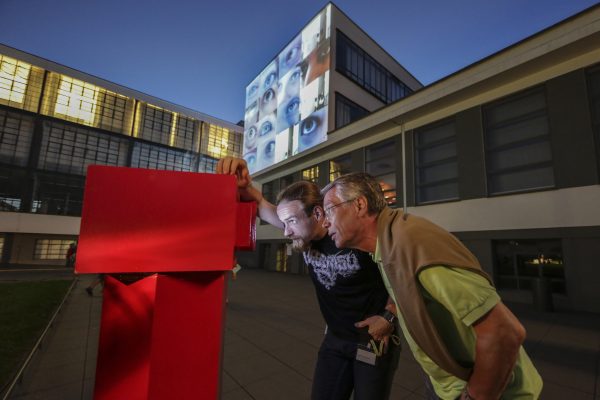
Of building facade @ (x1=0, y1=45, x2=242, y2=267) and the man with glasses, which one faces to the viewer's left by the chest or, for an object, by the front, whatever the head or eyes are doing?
the man with glasses

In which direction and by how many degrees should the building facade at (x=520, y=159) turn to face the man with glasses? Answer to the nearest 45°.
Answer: approximately 45° to its left

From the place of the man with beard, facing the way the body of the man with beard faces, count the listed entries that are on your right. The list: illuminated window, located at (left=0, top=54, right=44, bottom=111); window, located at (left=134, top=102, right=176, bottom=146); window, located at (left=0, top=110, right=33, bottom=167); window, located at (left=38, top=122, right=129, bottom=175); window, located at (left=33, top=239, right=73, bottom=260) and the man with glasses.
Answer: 5

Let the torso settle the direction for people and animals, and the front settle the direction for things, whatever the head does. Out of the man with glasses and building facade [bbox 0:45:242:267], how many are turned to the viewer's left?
1

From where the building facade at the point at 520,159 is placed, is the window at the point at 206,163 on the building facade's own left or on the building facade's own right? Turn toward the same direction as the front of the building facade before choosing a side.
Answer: on the building facade's own right

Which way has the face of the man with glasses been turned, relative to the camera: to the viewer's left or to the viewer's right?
to the viewer's left

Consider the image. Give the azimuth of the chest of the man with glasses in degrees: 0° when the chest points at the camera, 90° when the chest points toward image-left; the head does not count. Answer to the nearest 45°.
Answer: approximately 90°

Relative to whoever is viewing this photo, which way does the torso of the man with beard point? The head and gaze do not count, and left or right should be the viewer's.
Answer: facing the viewer and to the left of the viewer

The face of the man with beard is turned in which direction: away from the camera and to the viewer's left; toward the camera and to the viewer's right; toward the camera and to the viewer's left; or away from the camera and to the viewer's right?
toward the camera and to the viewer's left

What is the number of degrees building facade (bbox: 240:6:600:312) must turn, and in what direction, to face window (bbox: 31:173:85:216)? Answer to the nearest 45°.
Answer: approximately 45° to its right

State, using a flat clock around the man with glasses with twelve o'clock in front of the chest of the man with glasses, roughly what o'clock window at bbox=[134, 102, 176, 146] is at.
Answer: The window is roughly at 1 o'clock from the man with glasses.

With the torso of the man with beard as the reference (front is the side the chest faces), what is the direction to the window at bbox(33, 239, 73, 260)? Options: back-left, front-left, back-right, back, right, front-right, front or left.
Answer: right

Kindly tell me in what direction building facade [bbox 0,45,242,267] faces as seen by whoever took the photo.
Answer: facing the viewer and to the right of the viewer

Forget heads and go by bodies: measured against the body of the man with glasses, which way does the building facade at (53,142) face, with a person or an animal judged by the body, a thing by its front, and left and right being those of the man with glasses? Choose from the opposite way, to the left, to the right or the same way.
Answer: the opposite way
